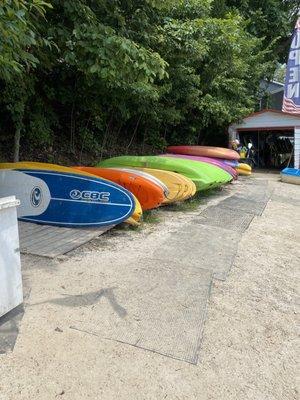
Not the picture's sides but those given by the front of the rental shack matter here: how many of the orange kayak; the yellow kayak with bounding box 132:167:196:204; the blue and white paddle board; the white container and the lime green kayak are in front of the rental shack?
5

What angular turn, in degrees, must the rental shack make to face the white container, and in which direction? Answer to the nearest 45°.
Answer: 0° — it already faces it

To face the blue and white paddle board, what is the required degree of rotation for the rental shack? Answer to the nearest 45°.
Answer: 0° — it already faces it

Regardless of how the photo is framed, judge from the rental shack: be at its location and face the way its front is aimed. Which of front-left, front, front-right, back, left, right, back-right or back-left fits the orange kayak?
front

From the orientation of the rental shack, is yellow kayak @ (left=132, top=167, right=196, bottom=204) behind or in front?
in front

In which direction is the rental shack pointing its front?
toward the camera

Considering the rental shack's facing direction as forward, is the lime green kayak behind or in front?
in front

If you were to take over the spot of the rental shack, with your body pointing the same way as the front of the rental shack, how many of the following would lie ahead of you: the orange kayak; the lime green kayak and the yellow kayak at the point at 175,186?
3

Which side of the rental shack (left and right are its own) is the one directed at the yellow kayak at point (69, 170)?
front
